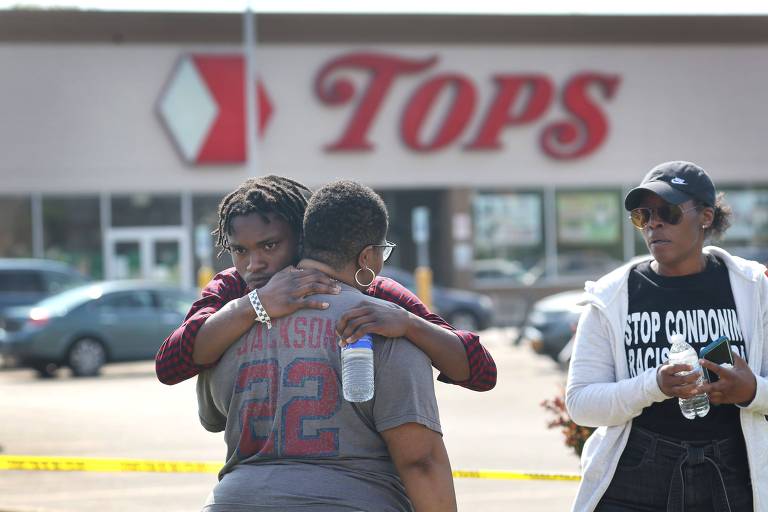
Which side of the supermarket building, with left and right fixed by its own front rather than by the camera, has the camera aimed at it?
front

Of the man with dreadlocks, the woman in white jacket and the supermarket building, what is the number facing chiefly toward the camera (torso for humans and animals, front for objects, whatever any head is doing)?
3

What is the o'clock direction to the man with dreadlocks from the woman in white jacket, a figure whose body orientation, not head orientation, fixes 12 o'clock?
The man with dreadlocks is roughly at 2 o'clock from the woman in white jacket.

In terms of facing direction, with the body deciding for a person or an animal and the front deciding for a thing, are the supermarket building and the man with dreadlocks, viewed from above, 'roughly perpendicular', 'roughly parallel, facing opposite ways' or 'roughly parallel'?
roughly parallel

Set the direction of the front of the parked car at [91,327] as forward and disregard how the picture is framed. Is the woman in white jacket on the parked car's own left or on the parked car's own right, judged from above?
on the parked car's own right

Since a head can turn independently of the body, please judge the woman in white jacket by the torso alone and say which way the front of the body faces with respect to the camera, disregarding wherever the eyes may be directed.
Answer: toward the camera

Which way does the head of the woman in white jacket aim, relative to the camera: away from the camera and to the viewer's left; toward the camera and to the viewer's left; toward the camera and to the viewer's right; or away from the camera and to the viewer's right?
toward the camera and to the viewer's left

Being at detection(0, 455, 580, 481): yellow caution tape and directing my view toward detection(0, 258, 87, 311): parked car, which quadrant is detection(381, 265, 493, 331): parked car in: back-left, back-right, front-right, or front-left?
front-right

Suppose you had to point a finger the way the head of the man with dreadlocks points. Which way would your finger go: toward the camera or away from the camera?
toward the camera

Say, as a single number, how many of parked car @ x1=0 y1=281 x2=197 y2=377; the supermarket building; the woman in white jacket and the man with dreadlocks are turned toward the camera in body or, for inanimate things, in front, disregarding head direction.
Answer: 3

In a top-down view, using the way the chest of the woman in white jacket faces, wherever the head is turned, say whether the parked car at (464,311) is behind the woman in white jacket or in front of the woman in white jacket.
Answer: behind

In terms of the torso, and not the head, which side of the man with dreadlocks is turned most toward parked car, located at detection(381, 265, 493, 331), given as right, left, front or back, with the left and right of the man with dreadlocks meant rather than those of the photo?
back

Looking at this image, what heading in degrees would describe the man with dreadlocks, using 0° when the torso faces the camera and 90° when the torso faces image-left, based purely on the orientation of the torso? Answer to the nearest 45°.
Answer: approximately 0°

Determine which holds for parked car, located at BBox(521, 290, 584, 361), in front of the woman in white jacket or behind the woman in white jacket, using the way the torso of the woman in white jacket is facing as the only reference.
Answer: behind

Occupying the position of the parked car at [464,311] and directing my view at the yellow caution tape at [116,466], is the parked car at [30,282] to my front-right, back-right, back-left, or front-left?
front-right

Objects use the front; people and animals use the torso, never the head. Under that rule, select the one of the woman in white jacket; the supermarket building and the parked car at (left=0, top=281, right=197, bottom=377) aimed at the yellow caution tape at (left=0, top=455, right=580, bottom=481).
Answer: the supermarket building

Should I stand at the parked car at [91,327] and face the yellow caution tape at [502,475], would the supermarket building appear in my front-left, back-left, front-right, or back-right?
back-left
